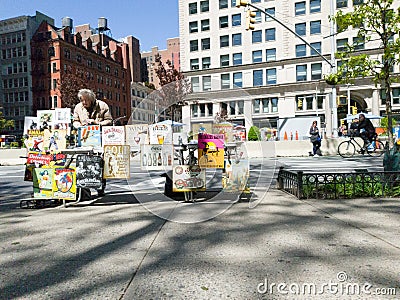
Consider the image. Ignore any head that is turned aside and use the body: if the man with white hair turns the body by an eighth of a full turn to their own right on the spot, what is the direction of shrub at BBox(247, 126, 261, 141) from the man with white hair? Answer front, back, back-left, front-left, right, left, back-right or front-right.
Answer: back

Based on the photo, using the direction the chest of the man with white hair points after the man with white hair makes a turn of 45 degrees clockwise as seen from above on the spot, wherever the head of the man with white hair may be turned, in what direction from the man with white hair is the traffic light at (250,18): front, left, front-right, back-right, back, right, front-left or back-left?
back-right

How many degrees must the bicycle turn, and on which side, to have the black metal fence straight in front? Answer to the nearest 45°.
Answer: approximately 90° to its left

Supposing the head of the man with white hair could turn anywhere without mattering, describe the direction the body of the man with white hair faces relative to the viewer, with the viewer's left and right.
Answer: facing the viewer and to the left of the viewer

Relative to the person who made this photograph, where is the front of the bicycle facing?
facing to the left of the viewer

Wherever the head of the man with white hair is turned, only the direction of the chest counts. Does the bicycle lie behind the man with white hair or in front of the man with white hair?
behind

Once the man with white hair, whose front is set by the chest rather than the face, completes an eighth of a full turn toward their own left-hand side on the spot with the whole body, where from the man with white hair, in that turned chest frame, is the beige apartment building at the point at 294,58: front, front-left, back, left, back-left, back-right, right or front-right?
back-left

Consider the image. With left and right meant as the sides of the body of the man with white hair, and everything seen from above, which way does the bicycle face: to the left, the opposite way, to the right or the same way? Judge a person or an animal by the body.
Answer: to the right
